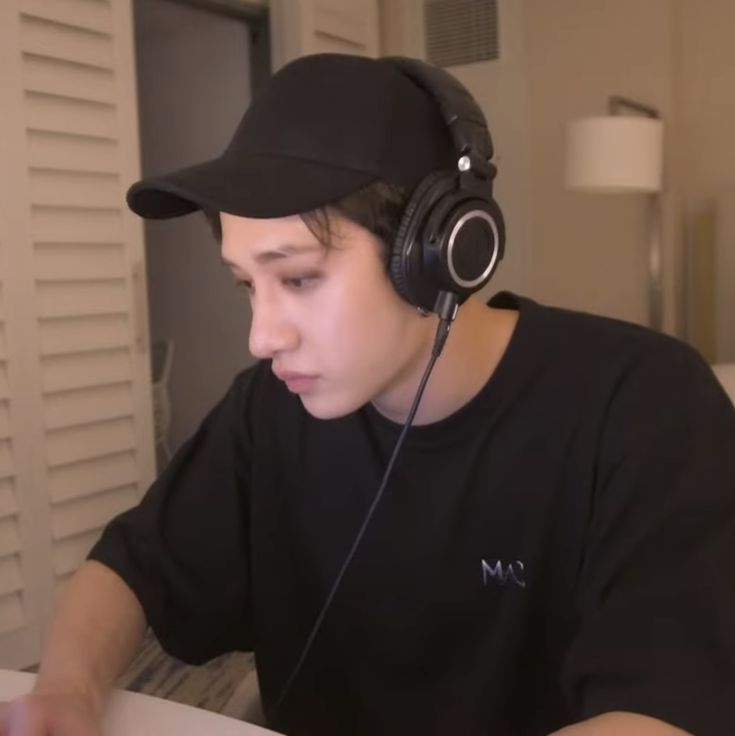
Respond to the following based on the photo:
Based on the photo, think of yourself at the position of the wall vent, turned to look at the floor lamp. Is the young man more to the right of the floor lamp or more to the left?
right

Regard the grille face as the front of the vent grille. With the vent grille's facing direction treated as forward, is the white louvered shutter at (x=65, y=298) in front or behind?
in front

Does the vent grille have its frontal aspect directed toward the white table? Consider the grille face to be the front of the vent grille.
yes

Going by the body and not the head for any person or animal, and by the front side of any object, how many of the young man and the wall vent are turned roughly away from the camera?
0

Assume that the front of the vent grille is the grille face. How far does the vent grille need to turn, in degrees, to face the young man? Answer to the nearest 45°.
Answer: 0° — it already faces them

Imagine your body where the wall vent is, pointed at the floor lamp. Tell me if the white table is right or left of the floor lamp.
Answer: right

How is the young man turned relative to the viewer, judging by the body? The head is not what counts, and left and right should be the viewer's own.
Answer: facing the viewer and to the left of the viewer

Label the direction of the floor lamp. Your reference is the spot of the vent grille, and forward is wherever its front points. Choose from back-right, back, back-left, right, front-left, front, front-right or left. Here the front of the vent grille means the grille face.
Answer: front-left

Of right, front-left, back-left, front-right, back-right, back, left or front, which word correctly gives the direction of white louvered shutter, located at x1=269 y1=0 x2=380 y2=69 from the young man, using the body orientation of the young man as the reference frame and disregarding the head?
back-right
